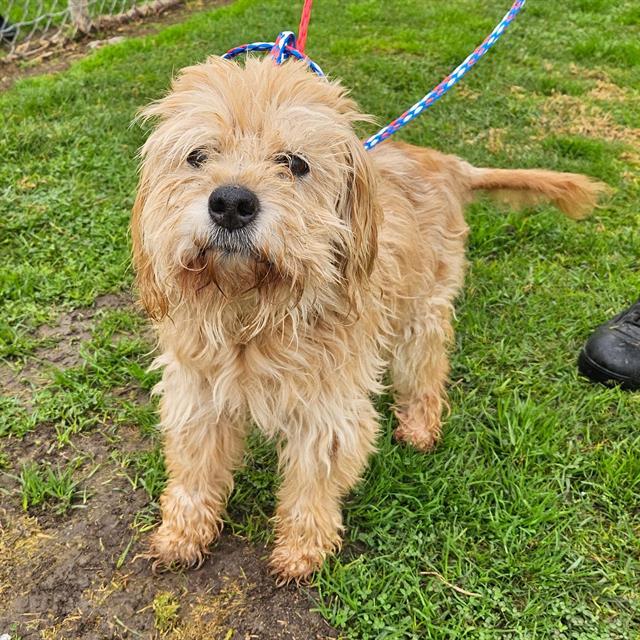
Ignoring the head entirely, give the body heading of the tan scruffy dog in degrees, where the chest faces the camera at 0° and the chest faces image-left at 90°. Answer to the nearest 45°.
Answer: approximately 45°

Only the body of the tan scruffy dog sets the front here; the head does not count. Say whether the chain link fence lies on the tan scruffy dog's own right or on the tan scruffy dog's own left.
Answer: on the tan scruffy dog's own right
